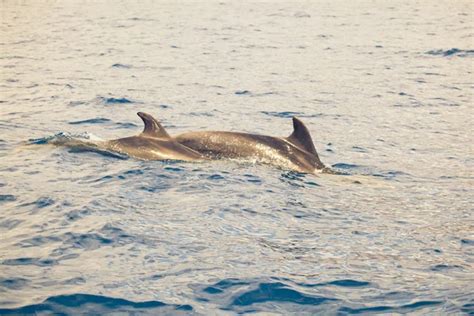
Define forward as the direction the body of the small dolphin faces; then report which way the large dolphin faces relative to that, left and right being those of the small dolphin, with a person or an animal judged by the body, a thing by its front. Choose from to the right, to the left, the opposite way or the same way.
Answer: the same way

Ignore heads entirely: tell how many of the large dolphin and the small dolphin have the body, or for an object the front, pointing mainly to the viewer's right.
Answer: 2

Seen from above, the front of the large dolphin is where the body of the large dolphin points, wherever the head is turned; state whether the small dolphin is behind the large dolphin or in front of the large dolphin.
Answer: behind

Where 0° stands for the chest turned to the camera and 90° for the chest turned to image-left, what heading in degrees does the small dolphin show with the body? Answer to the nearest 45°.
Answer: approximately 270°

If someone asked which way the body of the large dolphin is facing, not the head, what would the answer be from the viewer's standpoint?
to the viewer's right

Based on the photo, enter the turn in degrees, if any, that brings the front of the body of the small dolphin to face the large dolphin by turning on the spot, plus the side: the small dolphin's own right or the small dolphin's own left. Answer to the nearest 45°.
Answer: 0° — it already faces it
